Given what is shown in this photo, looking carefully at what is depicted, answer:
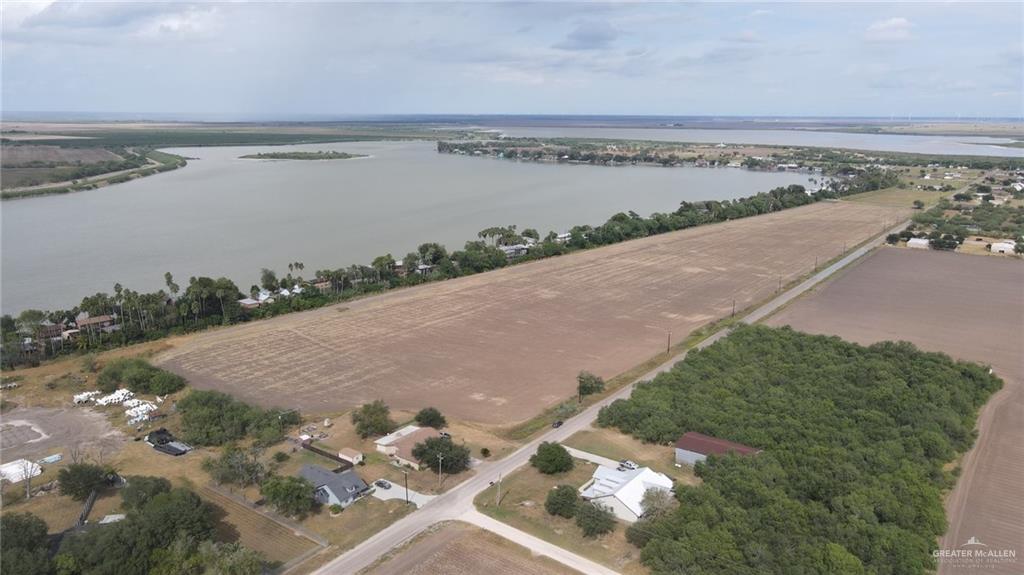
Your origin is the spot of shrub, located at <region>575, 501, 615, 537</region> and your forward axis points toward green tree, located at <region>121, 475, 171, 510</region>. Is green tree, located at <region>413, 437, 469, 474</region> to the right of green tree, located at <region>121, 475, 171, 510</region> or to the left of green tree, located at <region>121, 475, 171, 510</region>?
right

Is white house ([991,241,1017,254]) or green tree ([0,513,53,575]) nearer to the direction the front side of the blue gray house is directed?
the white house

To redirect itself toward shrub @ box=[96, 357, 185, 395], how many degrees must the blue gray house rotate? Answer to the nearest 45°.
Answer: approximately 180°

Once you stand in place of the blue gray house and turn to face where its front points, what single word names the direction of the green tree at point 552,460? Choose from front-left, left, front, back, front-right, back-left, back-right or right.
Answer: front-left

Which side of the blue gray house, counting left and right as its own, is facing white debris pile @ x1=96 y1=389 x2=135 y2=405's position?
back

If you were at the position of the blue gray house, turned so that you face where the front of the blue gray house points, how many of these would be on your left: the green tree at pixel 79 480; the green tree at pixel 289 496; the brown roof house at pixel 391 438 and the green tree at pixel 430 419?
2

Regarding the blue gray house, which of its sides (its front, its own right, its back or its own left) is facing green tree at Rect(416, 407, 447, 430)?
left

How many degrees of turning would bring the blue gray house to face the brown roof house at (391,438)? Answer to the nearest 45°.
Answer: approximately 90° to its left

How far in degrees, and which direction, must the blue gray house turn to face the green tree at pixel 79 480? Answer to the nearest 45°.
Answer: approximately 135° to its right

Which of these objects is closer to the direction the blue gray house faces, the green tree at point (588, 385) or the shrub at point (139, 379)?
the green tree

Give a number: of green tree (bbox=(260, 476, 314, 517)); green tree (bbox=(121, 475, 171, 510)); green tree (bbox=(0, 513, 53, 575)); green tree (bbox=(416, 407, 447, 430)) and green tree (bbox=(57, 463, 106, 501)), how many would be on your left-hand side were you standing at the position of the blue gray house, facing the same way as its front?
1

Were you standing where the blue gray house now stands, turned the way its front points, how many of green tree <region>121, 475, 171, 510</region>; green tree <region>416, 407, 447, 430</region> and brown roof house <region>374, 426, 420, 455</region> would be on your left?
2

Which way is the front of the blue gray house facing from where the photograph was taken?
facing the viewer and to the right of the viewer

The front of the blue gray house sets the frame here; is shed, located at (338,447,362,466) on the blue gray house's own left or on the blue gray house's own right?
on the blue gray house's own left

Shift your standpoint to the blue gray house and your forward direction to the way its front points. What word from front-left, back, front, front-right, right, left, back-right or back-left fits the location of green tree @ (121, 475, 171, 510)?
back-right

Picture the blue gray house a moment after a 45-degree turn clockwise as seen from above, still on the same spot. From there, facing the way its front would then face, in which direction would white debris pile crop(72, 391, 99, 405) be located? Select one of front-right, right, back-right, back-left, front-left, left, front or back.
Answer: back-right

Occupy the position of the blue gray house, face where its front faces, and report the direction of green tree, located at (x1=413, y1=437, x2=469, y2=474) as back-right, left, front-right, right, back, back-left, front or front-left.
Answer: front-left

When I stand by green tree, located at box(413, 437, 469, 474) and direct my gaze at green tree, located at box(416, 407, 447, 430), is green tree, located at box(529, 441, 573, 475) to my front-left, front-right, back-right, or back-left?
back-right

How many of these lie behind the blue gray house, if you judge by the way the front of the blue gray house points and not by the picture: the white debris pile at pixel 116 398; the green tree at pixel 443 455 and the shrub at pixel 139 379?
2
